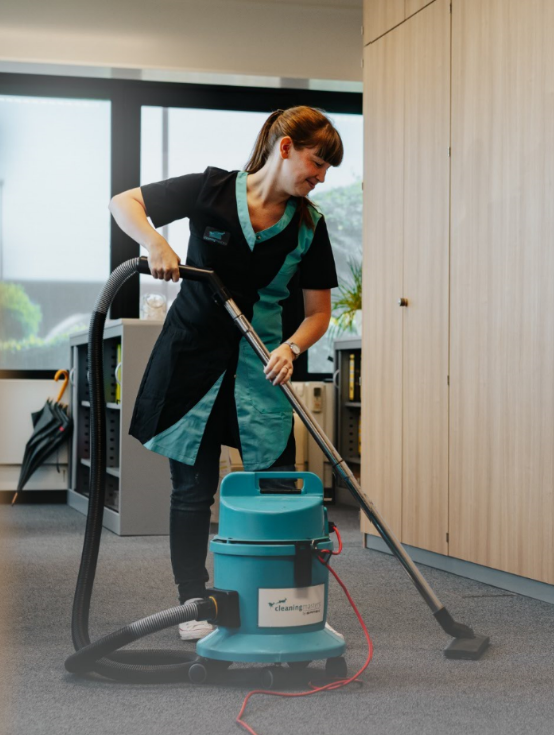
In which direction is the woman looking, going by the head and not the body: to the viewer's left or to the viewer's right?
to the viewer's right

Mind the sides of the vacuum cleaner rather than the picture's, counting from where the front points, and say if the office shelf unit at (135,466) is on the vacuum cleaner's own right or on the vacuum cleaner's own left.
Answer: on the vacuum cleaner's own right

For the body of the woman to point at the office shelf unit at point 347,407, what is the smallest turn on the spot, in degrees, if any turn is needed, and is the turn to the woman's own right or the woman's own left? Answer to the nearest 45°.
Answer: approximately 180°

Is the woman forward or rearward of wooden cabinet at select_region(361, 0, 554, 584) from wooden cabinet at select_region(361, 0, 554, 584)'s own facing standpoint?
forward

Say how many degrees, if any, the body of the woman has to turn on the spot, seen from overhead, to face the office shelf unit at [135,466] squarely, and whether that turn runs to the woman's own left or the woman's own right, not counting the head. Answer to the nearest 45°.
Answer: approximately 180°

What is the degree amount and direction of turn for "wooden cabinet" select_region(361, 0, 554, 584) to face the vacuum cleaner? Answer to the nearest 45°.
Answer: approximately 45° to its left

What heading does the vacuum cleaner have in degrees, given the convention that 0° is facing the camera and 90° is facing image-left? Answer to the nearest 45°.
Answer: approximately 45°

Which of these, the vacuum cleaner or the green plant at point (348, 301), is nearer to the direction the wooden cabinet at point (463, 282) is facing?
the vacuum cleaner

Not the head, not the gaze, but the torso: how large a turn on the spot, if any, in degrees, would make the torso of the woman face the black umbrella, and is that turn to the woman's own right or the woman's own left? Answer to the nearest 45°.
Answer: approximately 180°

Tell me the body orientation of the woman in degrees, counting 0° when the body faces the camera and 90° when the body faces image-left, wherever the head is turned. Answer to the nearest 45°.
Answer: approximately 0°
